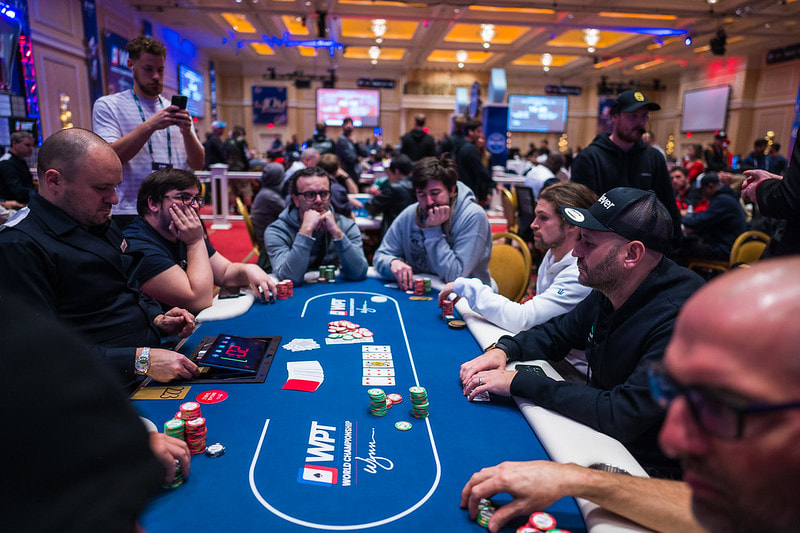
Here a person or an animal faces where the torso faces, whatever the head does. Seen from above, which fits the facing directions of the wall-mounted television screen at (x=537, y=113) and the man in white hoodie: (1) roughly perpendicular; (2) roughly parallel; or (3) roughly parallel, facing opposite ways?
roughly perpendicular

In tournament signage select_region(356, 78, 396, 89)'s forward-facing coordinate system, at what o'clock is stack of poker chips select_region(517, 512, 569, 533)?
The stack of poker chips is roughly at 12 o'clock from the tournament signage.

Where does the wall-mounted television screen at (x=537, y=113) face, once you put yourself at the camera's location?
facing the viewer

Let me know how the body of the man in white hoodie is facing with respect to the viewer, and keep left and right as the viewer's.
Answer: facing to the left of the viewer

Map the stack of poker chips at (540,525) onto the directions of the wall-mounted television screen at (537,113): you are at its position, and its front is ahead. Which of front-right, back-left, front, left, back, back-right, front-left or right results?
front

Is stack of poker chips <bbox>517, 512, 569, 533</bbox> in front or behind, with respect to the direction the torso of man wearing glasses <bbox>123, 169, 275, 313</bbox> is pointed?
in front

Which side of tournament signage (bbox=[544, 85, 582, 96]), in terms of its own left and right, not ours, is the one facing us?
front

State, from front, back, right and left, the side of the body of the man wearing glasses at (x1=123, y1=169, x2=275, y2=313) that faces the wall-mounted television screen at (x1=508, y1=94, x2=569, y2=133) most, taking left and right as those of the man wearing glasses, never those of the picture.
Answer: left

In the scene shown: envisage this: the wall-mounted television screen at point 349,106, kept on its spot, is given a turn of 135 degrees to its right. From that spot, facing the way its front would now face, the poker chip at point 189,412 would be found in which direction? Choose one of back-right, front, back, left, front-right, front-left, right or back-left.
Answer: back-left

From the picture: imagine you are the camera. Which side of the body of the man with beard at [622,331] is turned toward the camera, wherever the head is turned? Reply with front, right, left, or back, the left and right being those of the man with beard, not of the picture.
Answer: left

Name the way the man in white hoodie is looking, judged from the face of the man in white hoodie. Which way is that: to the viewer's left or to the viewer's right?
to the viewer's left

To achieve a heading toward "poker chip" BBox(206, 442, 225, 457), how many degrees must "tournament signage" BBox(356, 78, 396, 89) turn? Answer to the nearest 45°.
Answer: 0° — it already faces it

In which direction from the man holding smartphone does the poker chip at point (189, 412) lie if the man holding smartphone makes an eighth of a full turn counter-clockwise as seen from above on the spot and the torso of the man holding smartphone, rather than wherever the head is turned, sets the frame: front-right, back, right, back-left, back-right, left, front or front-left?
right

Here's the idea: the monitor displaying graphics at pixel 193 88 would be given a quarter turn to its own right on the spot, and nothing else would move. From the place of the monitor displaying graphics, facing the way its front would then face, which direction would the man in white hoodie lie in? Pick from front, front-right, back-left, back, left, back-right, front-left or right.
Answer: front-left

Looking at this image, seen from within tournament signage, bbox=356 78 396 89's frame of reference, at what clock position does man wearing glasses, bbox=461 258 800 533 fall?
The man wearing glasses is roughly at 12 o'clock from the tournament signage.

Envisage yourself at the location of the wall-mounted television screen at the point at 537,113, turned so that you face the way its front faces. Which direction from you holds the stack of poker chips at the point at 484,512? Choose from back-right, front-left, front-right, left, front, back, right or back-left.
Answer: front

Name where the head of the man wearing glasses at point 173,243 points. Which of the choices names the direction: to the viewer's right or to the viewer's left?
to the viewer's right

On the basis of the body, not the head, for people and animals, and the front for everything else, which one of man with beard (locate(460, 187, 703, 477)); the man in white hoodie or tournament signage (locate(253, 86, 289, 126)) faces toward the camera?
the tournament signage

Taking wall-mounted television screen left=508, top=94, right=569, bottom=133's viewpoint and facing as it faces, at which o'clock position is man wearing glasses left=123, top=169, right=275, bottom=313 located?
The man wearing glasses is roughly at 12 o'clock from the wall-mounted television screen.

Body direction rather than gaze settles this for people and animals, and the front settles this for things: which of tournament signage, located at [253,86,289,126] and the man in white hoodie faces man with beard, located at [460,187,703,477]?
the tournament signage

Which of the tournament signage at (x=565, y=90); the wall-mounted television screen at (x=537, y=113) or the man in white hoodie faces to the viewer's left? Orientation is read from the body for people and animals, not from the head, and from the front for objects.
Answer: the man in white hoodie
